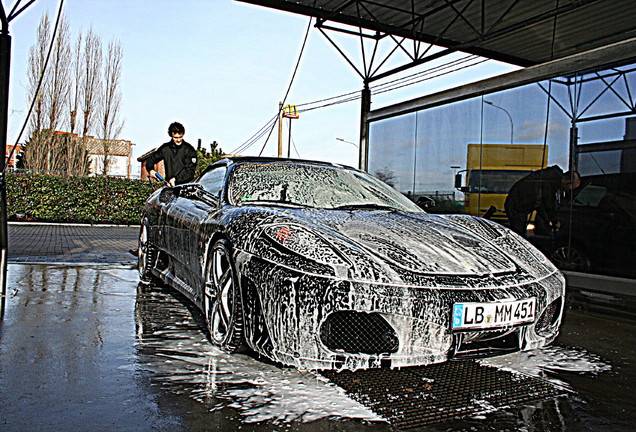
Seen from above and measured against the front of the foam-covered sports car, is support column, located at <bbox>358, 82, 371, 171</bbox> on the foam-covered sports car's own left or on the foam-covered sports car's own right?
on the foam-covered sports car's own left

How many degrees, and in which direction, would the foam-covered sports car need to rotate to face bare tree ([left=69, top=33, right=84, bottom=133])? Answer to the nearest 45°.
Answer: approximately 180°

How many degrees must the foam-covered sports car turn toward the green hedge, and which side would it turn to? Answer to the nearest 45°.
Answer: approximately 180°

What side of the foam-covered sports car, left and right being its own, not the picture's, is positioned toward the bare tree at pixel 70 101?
back

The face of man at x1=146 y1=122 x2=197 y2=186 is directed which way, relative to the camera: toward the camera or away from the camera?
toward the camera

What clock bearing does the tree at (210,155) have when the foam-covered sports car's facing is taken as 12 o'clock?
The tree is roughly at 7 o'clock from the foam-covered sports car.

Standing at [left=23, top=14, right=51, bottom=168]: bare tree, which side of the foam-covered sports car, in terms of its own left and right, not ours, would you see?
back

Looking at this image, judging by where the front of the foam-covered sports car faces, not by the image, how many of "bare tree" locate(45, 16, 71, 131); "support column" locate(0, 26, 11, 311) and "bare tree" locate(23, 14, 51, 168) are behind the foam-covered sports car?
3

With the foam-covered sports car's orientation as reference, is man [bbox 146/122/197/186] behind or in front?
behind

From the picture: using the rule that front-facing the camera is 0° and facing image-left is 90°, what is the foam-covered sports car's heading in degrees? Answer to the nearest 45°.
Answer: approximately 315°

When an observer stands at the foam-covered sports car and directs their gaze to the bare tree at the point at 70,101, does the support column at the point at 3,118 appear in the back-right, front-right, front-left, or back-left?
front-left

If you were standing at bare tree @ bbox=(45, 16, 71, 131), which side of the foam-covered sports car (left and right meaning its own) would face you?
back

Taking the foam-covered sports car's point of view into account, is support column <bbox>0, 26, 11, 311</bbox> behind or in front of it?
behind

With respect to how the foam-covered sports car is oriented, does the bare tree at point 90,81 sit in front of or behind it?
behind

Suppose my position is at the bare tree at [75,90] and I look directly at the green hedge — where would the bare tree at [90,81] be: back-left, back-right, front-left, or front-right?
back-left
